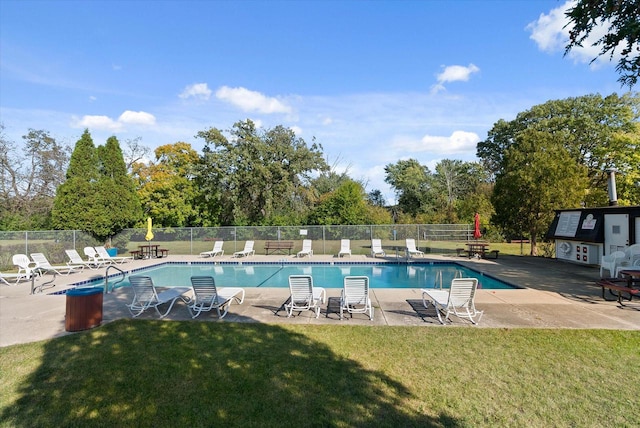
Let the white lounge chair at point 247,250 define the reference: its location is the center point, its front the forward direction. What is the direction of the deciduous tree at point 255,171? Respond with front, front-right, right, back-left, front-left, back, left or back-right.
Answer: back-right
